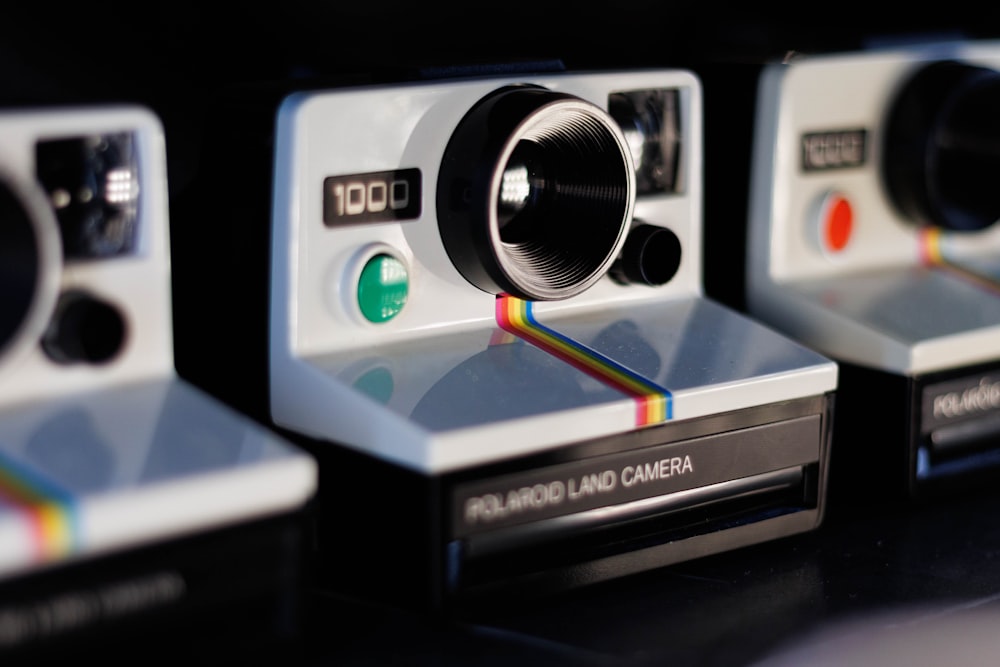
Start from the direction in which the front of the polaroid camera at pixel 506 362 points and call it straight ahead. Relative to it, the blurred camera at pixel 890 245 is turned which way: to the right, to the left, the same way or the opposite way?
the same way

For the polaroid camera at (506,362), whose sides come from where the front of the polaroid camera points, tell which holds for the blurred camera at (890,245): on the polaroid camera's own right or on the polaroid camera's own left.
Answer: on the polaroid camera's own left

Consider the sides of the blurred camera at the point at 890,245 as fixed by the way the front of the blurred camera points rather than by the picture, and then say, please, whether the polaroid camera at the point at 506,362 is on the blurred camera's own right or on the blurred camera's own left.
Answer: on the blurred camera's own right

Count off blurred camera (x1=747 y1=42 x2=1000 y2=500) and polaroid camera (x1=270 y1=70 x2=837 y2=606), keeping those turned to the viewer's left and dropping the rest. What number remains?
0

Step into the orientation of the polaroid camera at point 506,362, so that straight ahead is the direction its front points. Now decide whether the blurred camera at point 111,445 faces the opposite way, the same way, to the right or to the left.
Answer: the same way

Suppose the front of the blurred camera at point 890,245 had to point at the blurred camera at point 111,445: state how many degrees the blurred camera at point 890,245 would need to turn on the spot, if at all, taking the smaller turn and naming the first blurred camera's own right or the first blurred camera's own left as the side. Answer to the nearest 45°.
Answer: approximately 90° to the first blurred camera's own right

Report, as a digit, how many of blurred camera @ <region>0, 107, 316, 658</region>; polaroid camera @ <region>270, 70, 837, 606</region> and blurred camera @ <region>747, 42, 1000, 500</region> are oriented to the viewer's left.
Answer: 0

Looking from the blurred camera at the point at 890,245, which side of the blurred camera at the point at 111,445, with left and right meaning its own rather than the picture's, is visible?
left
